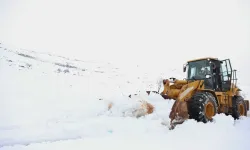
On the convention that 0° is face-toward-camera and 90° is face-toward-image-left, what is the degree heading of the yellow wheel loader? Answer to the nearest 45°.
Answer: approximately 45°
